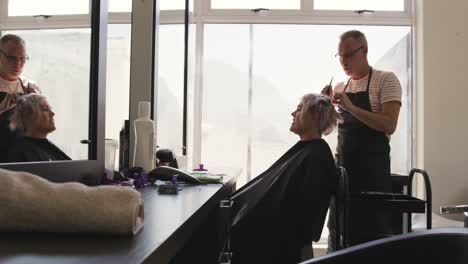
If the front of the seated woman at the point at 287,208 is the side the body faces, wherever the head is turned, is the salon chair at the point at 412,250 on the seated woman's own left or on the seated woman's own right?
on the seated woman's own left

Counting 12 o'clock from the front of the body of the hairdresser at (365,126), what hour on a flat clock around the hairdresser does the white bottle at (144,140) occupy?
The white bottle is roughly at 12 o'clock from the hairdresser.

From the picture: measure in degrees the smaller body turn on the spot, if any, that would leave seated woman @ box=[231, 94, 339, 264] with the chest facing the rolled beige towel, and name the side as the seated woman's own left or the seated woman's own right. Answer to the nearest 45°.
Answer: approximately 90° to the seated woman's own left

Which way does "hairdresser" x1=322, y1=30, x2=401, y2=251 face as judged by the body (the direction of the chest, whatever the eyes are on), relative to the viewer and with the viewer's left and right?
facing the viewer and to the left of the viewer

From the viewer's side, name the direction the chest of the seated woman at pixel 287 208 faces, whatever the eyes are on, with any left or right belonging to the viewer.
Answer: facing to the left of the viewer

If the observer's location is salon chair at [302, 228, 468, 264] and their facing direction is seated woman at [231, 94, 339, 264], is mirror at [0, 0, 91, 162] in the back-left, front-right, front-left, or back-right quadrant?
front-left

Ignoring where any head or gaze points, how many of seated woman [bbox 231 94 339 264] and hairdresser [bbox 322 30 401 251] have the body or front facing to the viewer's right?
0

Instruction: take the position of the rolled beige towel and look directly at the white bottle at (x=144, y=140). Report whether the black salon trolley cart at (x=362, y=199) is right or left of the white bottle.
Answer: right

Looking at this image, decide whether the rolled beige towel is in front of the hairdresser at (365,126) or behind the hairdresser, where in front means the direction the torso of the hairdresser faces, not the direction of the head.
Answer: in front

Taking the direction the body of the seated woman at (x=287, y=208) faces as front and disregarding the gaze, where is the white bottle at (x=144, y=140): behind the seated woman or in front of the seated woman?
in front

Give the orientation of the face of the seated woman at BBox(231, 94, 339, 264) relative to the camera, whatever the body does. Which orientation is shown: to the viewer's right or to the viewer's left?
to the viewer's left

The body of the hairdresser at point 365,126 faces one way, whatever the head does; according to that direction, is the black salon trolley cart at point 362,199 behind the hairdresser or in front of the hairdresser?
in front

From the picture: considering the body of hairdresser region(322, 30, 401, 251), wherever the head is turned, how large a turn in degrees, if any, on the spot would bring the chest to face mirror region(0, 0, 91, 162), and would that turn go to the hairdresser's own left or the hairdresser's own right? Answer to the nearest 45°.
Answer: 0° — they already face it

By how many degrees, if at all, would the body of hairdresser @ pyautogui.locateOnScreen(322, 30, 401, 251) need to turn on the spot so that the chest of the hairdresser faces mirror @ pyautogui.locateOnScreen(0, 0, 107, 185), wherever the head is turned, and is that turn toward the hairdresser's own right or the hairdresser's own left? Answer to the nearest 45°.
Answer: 0° — they already face it
